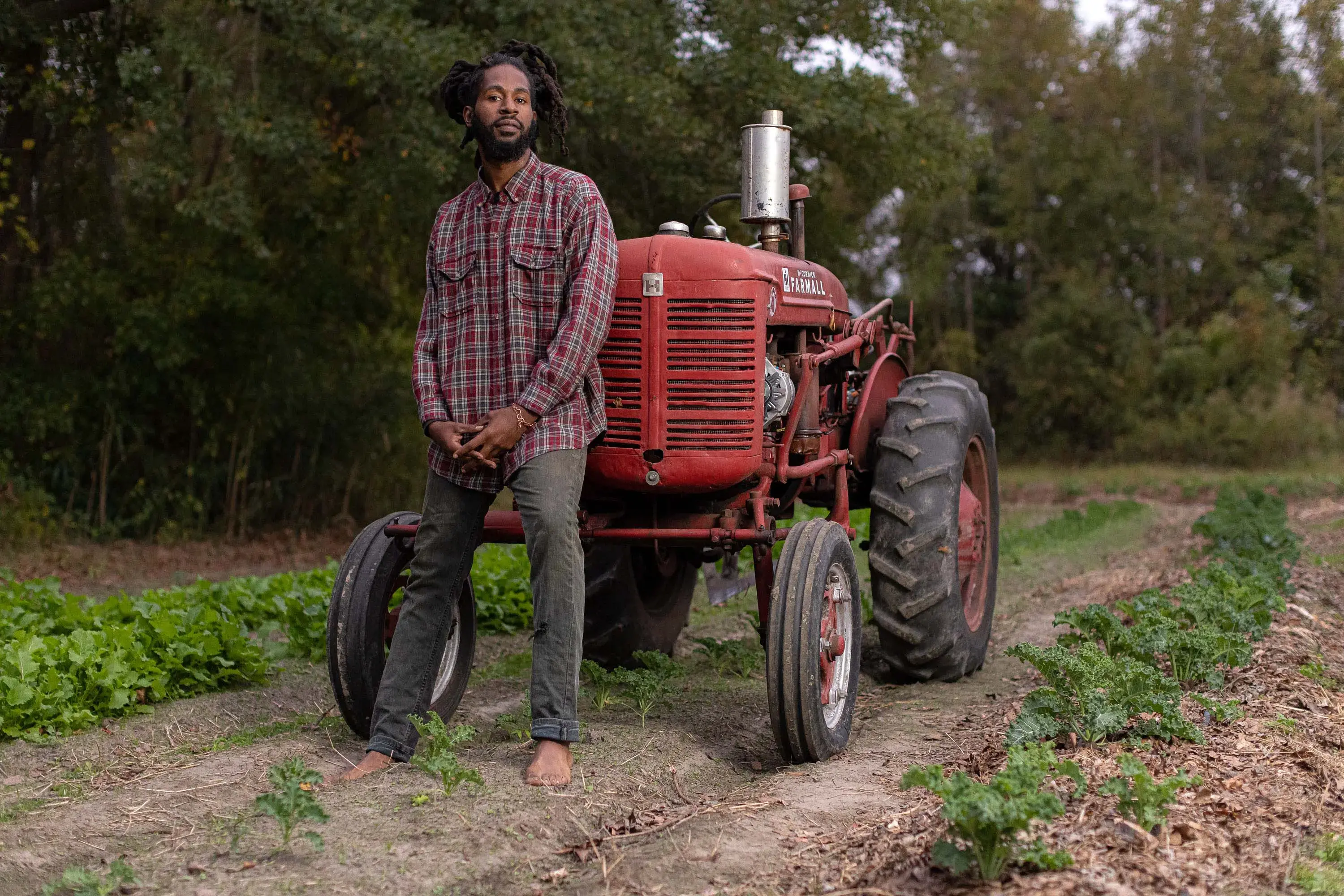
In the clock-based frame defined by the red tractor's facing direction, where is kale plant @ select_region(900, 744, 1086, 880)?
The kale plant is roughly at 10 o'clock from the red tractor.

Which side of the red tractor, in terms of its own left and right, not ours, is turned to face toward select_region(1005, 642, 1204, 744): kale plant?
left

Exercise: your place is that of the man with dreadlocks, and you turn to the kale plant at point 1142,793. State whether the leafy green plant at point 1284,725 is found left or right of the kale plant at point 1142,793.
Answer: left

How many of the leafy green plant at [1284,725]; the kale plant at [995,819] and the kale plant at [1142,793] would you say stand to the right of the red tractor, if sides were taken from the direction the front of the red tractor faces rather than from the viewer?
0

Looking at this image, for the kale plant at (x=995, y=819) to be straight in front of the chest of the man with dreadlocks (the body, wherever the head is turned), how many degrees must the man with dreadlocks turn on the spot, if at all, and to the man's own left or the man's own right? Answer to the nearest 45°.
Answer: approximately 45° to the man's own left

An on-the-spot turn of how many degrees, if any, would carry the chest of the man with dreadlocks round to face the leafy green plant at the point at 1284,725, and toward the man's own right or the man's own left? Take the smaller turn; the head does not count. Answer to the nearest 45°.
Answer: approximately 90° to the man's own left

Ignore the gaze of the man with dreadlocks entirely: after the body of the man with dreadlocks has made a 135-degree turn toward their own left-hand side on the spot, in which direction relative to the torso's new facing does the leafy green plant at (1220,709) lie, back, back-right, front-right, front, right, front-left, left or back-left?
front-right

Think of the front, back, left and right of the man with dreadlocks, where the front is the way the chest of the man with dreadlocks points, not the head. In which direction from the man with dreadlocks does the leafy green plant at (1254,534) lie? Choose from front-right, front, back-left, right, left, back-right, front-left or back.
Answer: back-left

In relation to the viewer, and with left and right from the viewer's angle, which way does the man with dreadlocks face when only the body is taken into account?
facing the viewer

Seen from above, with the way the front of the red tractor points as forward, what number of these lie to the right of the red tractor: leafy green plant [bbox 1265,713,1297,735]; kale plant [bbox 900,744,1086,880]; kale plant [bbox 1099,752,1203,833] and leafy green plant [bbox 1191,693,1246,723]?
0

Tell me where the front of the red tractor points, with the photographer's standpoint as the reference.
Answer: facing the viewer and to the left of the viewer

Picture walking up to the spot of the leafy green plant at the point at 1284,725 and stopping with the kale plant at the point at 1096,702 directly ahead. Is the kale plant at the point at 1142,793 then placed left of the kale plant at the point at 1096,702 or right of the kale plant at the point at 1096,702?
left

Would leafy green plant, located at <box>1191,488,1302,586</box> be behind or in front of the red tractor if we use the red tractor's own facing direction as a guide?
behind

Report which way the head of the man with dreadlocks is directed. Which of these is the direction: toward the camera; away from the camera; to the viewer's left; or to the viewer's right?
toward the camera

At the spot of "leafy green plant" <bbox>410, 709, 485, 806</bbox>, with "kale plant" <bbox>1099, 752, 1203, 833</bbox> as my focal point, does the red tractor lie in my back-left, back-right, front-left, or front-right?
front-left

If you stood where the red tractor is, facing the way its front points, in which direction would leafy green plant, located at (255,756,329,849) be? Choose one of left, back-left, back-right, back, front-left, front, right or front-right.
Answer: front

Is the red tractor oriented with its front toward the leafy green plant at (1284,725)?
no

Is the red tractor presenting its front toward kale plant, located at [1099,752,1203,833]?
no
